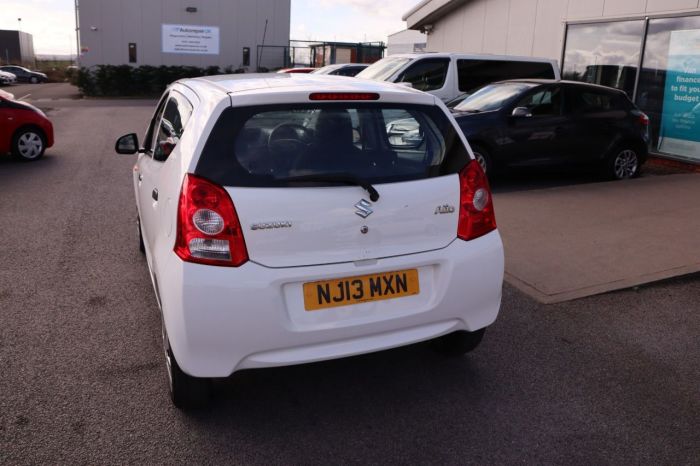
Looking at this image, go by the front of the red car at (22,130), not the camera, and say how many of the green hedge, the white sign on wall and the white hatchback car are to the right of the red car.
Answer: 1

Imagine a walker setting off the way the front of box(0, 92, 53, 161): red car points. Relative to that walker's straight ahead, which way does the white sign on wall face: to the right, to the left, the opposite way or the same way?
to the right

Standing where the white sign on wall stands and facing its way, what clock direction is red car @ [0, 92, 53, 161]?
The red car is roughly at 12 o'clock from the white sign on wall.

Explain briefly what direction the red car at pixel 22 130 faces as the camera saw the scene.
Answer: facing to the right of the viewer

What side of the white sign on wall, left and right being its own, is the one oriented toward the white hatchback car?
front

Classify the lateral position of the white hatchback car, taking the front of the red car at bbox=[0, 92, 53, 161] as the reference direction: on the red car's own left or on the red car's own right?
on the red car's own right

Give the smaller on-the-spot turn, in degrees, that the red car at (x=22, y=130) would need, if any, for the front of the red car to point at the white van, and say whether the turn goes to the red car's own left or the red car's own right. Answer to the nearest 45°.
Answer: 0° — it already faces it

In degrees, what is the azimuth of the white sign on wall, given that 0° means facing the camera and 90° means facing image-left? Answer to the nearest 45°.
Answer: approximately 0°

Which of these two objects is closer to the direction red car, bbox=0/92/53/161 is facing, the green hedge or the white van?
the white van

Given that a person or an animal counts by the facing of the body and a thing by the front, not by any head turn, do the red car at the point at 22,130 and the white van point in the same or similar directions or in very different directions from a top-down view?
very different directions

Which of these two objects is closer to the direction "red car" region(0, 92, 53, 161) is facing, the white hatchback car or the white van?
the white van

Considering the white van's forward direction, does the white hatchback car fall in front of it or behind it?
in front
